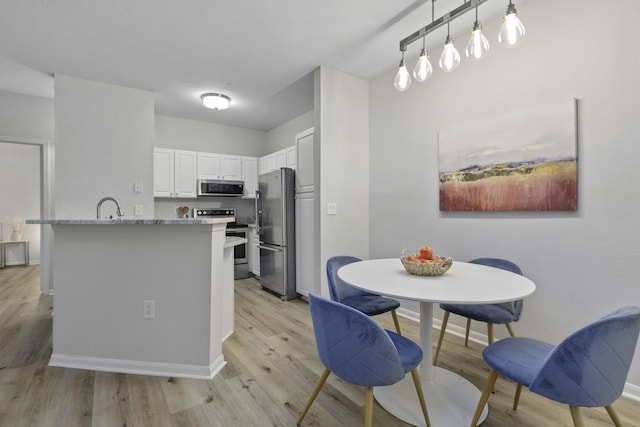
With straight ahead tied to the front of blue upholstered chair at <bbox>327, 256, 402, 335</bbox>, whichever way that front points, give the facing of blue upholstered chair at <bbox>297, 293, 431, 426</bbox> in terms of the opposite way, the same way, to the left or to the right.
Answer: to the left

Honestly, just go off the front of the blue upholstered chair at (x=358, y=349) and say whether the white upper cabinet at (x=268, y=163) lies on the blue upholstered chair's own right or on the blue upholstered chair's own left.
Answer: on the blue upholstered chair's own left

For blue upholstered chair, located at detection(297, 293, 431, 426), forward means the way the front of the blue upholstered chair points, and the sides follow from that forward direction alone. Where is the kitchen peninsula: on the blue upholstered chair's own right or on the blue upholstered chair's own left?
on the blue upholstered chair's own left

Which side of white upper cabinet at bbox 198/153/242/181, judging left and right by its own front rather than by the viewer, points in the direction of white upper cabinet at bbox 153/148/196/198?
right

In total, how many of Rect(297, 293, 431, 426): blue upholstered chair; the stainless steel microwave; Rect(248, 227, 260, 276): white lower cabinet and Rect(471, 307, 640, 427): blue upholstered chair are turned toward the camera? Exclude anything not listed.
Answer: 2

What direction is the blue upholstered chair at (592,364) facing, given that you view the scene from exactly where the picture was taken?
facing away from the viewer and to the left of the viewer
